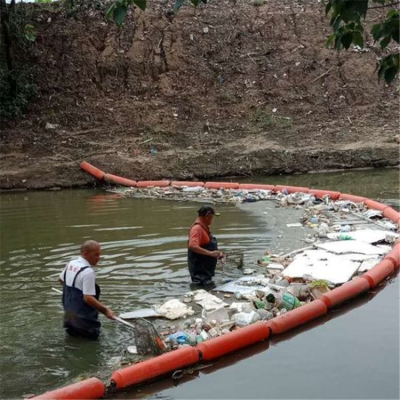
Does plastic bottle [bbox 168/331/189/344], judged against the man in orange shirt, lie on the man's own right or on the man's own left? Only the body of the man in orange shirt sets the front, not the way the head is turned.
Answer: on the man's own right

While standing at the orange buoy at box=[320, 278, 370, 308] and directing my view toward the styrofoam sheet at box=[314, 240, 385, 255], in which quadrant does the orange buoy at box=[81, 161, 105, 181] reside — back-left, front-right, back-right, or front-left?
front-left

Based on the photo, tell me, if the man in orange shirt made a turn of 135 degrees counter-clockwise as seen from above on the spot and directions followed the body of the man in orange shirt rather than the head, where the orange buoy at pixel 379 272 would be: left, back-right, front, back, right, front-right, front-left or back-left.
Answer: back-right

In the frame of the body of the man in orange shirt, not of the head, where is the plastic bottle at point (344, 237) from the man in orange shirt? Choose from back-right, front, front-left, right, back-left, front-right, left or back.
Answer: front-left

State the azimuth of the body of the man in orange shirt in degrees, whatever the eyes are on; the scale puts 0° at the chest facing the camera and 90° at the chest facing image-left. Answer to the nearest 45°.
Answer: approximately 270°

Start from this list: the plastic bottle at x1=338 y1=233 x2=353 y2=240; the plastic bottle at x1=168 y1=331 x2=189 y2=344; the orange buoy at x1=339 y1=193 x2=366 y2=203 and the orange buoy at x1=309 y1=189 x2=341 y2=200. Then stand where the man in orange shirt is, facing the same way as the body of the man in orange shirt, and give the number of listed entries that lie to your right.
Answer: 1

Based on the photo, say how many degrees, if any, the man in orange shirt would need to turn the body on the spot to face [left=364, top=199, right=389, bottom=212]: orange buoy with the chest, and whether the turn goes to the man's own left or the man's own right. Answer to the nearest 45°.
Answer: approximately 45° to the man's own left

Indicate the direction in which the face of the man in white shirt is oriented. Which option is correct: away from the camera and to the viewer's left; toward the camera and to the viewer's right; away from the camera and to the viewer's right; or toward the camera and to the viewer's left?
away from the camera and to the viewer's right

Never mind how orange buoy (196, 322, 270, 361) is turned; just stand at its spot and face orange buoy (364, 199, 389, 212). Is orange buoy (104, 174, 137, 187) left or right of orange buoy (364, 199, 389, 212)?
left

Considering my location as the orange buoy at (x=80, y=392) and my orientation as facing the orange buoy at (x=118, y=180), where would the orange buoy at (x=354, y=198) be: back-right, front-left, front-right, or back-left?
front-right

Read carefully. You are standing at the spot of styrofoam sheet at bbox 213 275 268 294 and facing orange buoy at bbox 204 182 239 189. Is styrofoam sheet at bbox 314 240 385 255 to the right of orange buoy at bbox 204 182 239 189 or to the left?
right

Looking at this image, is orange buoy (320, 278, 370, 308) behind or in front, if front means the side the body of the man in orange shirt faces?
in front

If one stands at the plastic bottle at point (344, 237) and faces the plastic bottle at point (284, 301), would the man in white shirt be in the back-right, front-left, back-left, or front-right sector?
front-right

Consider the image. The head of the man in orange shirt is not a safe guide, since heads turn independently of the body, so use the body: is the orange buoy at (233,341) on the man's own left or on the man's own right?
on the man's own right

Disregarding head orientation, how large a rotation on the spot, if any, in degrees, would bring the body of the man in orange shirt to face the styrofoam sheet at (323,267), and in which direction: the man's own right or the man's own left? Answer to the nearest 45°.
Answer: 0° — they already face it

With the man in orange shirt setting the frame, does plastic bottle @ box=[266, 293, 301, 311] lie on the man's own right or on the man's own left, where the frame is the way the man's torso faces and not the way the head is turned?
on the man's own right

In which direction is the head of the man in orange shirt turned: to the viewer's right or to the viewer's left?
to the viewer's right

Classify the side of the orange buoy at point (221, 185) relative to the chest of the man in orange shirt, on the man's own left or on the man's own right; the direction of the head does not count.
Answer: on the man's own left
